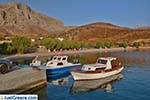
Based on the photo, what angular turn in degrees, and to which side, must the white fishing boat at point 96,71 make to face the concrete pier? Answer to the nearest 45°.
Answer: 0° — it already faces it

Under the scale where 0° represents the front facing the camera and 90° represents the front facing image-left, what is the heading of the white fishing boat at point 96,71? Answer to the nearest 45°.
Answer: approximately 45°
